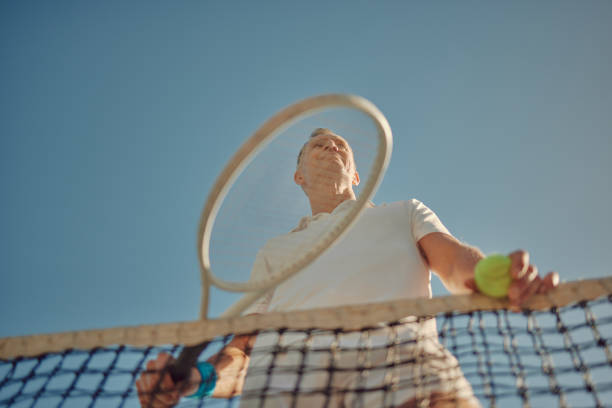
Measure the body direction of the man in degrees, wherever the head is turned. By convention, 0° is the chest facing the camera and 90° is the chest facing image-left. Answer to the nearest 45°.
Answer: approximately 0°

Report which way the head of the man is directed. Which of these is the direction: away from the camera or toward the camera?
toward the camera
